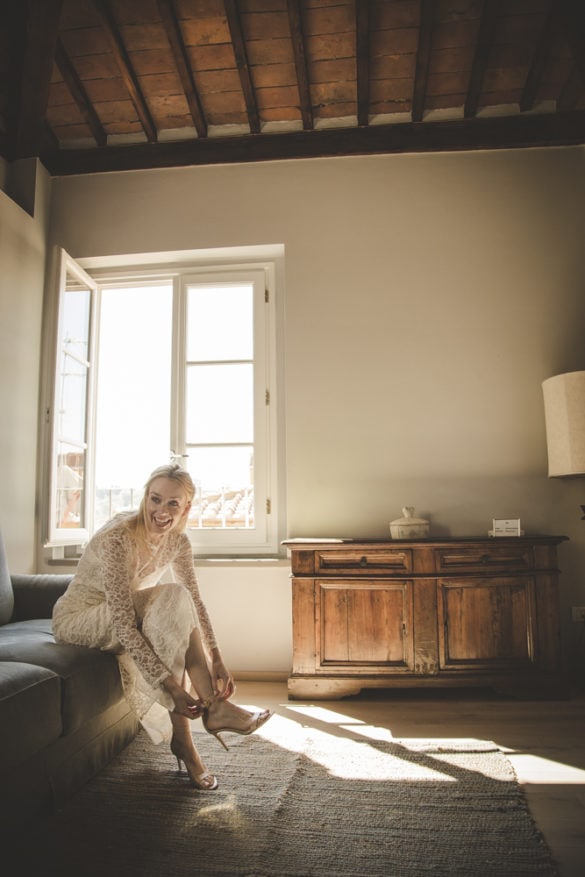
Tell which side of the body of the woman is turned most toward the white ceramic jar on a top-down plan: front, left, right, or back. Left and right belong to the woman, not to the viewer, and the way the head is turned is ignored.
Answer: left

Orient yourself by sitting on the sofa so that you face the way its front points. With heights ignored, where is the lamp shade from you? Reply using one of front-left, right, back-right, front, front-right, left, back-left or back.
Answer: front-left

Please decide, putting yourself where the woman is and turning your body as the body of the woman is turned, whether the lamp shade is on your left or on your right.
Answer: on your left

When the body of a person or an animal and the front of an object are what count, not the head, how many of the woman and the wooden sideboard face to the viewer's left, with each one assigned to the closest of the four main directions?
0

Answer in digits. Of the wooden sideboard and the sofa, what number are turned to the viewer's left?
0

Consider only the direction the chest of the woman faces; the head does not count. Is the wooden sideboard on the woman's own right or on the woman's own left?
on the woman's own left

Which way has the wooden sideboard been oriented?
toward the camera

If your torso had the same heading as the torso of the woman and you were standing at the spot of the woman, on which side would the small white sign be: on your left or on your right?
on your left

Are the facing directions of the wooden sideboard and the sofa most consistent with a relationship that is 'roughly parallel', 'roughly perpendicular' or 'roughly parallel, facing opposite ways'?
roughly perpendicular

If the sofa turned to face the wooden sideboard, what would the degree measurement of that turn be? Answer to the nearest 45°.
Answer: approximately 45° to its left

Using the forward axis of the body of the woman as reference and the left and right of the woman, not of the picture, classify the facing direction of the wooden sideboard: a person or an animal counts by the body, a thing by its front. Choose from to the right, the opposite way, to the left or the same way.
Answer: to the right

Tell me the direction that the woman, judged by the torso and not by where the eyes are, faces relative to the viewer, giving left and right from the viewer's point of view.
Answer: facing the viewer and to the right of the viewer
